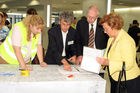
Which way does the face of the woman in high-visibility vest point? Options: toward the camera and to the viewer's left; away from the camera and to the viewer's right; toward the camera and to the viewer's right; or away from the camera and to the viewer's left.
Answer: toward the camera and to the viewer's right

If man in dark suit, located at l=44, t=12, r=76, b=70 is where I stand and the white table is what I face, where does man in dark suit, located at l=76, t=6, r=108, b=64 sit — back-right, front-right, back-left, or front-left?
back-left

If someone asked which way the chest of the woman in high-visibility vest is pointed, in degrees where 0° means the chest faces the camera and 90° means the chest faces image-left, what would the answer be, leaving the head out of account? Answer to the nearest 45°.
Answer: approximately 315°

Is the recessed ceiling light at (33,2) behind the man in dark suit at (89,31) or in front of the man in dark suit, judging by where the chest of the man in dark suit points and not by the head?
behind

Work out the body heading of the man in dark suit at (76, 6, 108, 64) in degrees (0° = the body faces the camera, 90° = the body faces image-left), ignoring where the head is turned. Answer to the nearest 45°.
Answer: approximately 0°

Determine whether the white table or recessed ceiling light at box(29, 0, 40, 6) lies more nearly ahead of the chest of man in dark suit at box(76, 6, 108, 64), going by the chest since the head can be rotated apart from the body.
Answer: the white table

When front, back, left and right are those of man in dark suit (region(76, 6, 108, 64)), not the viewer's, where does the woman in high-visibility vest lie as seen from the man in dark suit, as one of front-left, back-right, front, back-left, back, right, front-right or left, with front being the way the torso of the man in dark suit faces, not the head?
front-right

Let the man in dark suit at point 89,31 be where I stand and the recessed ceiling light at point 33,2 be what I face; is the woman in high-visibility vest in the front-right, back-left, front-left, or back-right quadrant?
back-left
